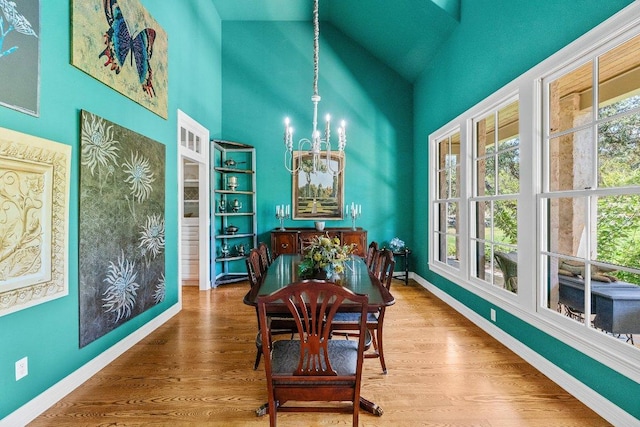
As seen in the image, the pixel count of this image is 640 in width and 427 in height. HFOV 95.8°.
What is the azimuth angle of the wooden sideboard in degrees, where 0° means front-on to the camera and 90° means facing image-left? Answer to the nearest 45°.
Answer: approximately 0°

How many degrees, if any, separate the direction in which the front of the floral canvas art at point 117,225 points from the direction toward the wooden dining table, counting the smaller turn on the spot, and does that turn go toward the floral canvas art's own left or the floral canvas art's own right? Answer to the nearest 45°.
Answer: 0° — it already faces it

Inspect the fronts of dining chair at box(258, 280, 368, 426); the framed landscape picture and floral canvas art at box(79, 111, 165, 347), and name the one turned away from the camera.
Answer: the dining chair

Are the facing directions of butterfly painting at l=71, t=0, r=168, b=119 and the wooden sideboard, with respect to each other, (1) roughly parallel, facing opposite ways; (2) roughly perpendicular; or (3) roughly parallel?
roughly perpendicular

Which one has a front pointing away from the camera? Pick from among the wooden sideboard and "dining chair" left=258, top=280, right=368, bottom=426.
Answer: the dining chair

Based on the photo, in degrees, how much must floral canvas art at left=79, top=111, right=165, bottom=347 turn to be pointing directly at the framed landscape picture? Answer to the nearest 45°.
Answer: approximately 90° to its left

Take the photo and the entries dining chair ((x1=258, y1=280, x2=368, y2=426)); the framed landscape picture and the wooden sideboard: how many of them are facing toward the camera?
2

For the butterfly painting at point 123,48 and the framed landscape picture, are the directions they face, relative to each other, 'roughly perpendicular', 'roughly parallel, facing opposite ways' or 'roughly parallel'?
roughly perpendicular

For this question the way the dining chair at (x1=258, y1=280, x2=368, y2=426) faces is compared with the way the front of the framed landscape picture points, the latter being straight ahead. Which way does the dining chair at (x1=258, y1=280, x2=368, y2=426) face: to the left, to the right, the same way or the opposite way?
the opposite way

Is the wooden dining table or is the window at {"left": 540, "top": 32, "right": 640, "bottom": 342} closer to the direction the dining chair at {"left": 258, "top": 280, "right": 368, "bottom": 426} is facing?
the wooden dining table

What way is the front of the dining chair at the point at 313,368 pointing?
away from the camera
